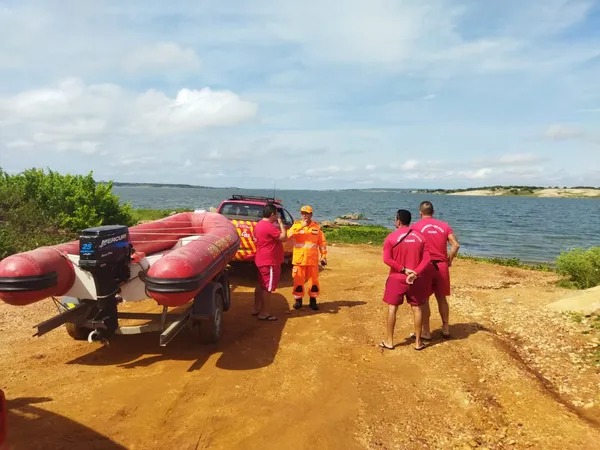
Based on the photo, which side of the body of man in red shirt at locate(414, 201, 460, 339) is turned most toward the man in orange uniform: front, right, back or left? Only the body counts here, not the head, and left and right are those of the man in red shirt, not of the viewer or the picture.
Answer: left

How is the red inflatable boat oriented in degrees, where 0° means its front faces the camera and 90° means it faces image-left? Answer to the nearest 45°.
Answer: approximately 225°

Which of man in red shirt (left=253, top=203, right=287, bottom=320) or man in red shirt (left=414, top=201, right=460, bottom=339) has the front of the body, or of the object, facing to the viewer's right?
man in red shirt (left=253, top=203, right=287, bottom=320)

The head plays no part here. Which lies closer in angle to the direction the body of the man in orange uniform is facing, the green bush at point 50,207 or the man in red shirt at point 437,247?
the man in red shirt

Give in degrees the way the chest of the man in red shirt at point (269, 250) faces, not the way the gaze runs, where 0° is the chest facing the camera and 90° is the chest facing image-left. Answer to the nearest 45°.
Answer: approximately 270°

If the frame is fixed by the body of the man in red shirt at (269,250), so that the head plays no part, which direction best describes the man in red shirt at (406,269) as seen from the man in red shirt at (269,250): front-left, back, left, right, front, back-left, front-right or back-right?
front-right

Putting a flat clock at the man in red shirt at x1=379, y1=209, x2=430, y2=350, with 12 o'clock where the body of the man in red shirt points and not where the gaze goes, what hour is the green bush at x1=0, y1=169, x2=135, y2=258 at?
The green bush is roughly at 10 o'clock from the man in red shirt.

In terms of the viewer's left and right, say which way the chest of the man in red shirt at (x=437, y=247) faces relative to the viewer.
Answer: facing away from the viewer

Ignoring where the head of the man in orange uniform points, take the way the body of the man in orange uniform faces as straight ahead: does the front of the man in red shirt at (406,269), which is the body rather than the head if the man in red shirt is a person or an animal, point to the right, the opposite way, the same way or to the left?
the opposite way

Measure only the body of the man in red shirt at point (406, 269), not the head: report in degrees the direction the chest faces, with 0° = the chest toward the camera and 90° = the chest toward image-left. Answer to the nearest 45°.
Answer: approximately 180°

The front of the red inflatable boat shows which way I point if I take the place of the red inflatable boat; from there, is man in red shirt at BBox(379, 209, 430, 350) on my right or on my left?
on my right
